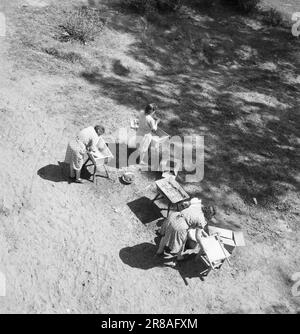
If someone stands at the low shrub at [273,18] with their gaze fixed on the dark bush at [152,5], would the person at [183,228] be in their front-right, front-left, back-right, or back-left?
front-left

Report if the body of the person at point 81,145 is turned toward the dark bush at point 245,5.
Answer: no

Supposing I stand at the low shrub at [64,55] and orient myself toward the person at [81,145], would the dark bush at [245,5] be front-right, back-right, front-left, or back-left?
back-left

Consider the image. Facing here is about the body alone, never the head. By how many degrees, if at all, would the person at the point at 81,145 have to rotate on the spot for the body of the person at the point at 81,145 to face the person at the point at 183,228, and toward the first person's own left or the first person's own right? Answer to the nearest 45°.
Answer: approximately 45° to the first person's own right

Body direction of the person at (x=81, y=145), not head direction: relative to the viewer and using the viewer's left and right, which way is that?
facing to the right of the viewer

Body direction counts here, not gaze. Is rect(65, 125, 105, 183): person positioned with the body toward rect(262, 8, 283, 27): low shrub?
no

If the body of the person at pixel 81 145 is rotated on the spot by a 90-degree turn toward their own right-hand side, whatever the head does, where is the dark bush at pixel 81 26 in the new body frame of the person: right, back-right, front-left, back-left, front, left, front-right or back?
back

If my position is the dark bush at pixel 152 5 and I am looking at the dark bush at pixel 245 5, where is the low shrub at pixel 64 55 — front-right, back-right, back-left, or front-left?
back-right

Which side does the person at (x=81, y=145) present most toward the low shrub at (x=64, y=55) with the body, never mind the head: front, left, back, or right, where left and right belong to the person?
left

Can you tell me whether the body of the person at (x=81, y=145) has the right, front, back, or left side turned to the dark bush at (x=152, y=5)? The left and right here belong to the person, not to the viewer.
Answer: left
